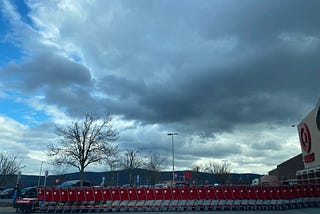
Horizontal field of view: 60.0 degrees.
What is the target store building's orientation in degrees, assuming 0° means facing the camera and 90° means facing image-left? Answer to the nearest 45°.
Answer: approximately 45°
